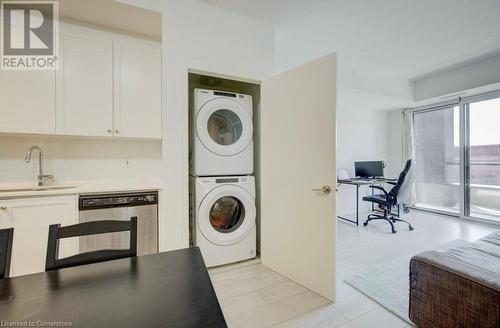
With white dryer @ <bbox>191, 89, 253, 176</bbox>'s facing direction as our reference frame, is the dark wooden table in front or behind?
in front

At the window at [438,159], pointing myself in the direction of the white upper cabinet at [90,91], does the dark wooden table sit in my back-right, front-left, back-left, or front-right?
front-left

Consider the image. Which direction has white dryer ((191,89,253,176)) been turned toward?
toward the camera

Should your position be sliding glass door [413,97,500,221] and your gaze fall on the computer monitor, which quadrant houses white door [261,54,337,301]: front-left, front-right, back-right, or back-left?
front-left

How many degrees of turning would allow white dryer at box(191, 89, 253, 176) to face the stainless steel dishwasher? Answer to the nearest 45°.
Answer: approximately 90° to its right

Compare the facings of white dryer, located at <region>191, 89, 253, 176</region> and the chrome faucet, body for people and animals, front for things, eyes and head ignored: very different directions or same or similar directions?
same or similar directions

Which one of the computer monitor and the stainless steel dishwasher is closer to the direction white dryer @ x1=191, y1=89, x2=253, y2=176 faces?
the stainless steel dishwasher

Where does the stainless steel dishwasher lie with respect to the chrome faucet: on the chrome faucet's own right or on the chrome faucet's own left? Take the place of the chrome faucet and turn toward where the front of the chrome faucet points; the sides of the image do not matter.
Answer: on the chrome faucet's own left

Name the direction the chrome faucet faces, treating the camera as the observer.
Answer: facing the viewer and to the left of the viewer

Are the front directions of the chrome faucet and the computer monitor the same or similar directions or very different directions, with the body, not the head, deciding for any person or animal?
same or similar directions

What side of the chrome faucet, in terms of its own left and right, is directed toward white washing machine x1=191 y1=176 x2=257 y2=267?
left

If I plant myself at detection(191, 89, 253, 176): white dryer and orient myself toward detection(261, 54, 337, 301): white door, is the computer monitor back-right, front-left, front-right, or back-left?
front-left

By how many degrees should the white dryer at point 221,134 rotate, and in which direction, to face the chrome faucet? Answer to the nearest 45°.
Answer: approximately 90° to its right

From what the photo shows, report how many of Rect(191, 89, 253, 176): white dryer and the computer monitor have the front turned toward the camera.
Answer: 2

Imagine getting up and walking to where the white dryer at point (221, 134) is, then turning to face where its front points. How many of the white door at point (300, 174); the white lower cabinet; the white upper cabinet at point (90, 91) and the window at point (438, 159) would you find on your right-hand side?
2
